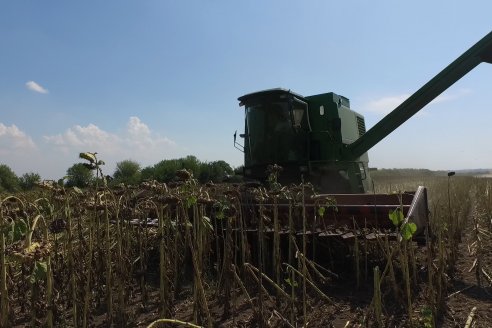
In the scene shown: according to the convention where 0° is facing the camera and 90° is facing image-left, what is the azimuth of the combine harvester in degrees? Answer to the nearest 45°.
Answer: approximately 45°

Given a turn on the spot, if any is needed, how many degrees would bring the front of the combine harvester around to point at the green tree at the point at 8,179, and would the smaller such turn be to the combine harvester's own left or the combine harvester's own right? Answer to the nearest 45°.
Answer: approximately 90° to the combine harvester's own right

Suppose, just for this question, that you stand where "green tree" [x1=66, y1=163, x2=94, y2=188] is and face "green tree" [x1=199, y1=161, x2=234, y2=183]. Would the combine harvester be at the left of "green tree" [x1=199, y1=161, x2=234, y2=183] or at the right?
right
